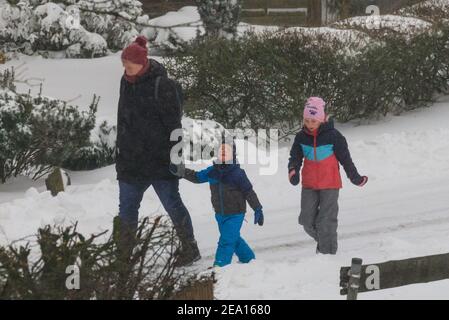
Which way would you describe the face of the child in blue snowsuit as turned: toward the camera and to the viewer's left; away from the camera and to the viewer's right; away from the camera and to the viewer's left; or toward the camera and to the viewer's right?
toward the camera and to the viewer's left

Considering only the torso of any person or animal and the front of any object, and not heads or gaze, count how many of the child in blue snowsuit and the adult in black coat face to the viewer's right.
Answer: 0

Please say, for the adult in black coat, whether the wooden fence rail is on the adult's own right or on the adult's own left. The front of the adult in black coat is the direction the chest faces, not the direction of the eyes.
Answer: on the adult's own left

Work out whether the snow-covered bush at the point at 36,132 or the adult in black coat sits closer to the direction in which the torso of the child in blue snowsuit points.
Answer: the adult in black coat

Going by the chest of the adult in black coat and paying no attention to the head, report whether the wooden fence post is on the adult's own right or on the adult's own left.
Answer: on the adult's own left

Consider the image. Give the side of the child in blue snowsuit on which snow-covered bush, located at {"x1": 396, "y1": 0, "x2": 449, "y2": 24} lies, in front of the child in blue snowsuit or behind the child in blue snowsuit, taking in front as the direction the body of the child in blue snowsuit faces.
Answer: behind

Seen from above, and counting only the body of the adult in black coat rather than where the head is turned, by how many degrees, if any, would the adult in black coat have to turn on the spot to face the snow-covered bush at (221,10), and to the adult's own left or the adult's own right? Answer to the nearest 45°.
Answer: approximately 135° to the adult's own right

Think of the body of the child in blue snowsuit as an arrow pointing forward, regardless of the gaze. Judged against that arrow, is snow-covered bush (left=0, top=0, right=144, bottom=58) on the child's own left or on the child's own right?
on the child's own right

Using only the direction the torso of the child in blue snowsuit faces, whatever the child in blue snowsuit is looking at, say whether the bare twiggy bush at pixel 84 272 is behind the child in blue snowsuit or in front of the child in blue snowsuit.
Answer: in front

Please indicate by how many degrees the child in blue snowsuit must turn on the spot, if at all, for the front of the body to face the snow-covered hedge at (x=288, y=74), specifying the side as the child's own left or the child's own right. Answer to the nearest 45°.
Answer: approximately 135° to the child's own right

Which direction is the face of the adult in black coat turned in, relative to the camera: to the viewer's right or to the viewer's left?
to the viewer's left

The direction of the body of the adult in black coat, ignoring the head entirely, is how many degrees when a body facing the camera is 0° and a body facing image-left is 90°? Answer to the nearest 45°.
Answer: approximately 45°

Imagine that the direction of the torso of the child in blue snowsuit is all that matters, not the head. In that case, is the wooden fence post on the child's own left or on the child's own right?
on the child's own left

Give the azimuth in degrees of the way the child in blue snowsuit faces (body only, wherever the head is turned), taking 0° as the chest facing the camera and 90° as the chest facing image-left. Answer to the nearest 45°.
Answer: approximately 45°

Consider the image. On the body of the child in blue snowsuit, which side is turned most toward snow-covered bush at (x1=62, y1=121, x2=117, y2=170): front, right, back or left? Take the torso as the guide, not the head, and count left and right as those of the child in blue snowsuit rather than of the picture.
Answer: right

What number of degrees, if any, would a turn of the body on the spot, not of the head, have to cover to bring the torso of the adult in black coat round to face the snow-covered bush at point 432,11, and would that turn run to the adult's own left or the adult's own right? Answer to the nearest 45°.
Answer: approximately 180°
